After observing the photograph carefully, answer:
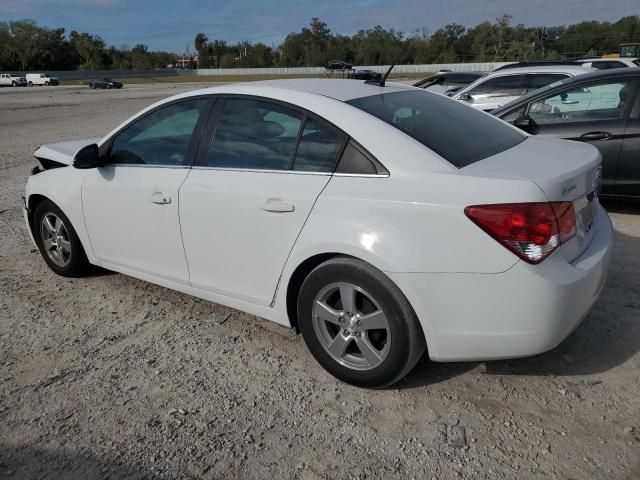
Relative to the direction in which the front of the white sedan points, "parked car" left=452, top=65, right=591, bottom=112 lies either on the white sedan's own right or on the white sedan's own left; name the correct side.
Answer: on the white sedan's own right

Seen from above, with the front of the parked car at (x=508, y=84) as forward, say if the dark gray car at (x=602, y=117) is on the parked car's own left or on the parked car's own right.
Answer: on the parked car's own left

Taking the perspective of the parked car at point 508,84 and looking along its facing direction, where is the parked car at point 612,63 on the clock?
the parked car at point 612,63 is roughly at 4 o'clock from the parked car at point 508,84.

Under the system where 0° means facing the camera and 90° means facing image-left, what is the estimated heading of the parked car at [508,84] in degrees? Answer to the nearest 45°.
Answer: approximately 90°

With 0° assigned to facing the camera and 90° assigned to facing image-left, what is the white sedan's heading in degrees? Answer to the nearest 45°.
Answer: approximately 135°

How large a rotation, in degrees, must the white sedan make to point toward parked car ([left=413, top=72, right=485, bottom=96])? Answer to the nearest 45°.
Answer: approximately 45° to its right

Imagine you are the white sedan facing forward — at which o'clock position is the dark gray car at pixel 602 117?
The dark gray car is roughly at 3 o'clock from the white sedan.

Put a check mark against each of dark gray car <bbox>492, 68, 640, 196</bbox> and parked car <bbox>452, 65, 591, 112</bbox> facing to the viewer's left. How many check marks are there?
2

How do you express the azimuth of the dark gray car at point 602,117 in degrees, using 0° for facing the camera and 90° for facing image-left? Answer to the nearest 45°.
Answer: approximately 90°

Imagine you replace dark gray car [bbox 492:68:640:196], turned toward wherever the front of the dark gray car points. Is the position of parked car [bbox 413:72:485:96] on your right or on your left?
on your right
